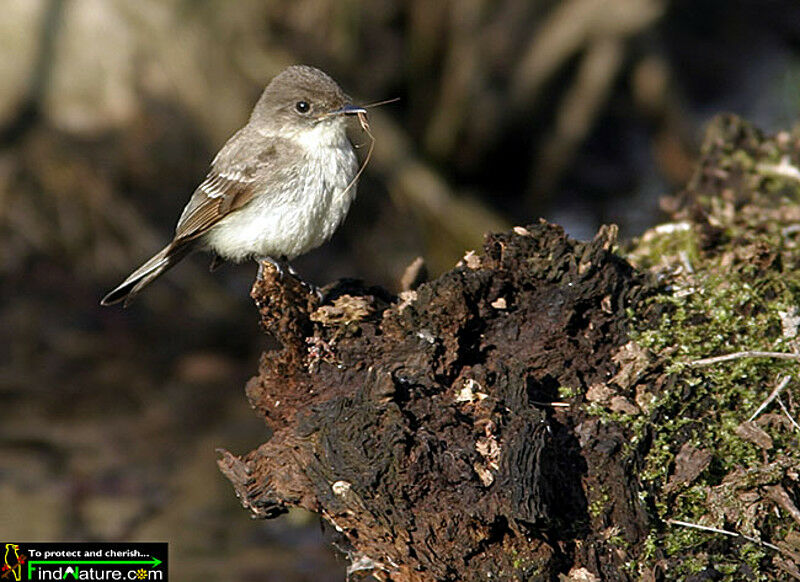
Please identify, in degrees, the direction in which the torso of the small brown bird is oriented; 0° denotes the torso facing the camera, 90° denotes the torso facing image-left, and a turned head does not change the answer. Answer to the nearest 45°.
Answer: approximately 270°
